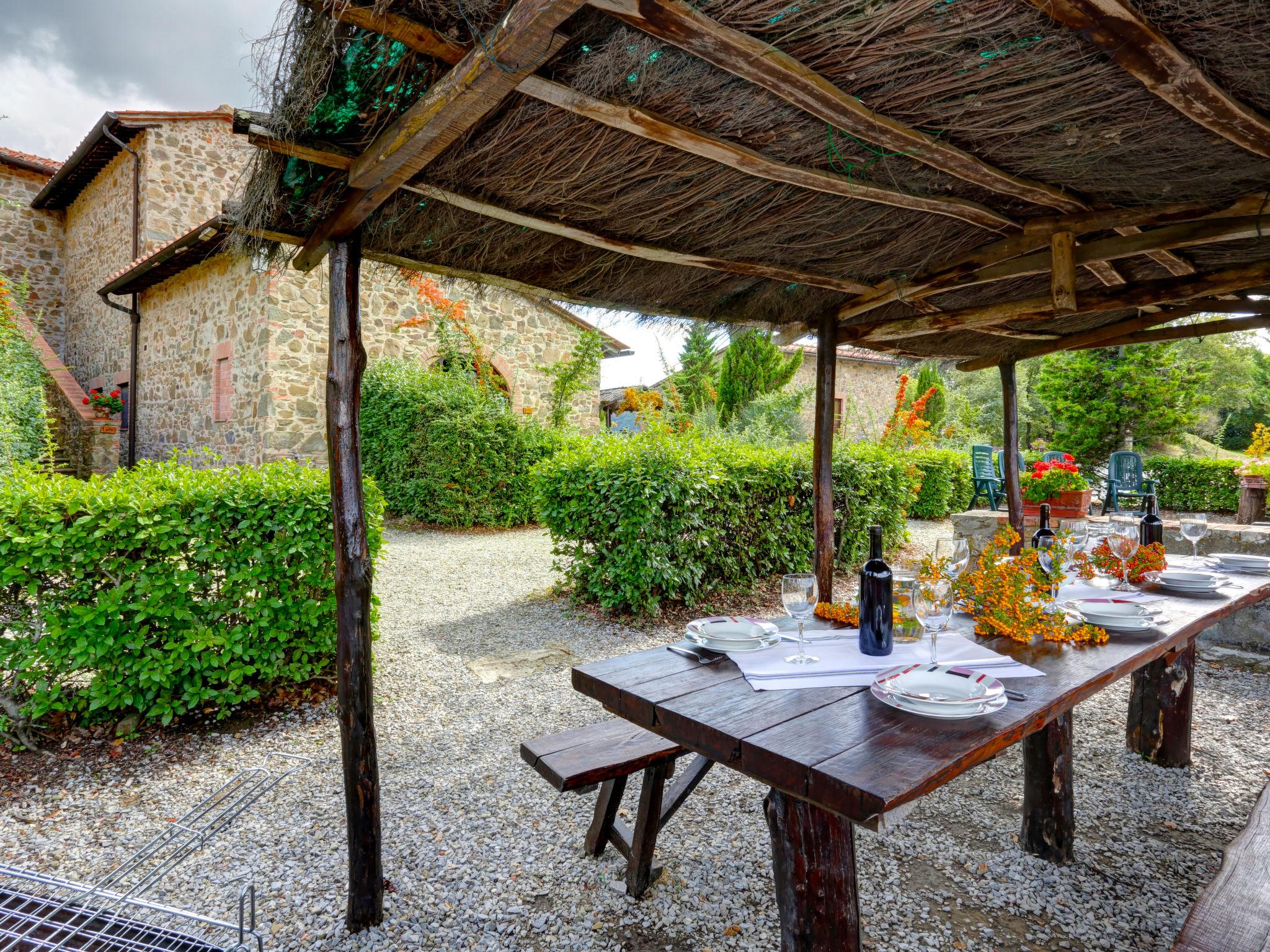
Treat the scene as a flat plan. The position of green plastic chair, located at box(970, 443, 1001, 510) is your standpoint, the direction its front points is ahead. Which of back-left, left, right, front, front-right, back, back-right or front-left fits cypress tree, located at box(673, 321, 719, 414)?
back

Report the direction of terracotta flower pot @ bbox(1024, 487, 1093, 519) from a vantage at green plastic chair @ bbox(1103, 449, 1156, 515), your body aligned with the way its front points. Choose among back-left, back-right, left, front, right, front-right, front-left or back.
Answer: front-right

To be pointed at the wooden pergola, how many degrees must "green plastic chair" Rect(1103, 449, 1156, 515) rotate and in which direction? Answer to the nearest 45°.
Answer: approximately 45° to its right

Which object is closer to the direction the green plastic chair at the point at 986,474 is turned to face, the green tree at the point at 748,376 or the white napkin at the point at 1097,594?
the white napkin

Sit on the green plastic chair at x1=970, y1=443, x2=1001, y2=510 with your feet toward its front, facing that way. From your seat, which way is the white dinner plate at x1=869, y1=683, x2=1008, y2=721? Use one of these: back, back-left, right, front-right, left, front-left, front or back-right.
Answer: front-right

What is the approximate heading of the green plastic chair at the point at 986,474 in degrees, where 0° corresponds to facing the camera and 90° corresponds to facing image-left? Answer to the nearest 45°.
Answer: approximately 315°

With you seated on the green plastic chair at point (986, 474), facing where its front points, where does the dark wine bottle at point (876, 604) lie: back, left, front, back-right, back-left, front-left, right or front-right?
front-right

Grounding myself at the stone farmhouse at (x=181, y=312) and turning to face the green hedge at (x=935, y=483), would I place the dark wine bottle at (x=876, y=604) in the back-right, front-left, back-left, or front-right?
front-right

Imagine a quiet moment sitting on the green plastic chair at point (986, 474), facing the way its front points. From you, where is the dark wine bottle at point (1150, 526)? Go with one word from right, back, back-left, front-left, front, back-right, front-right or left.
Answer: front-right

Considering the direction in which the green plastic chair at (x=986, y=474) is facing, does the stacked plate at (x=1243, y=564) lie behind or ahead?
ahead

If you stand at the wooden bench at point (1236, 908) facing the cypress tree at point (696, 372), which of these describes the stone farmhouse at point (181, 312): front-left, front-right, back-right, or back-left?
front-left
